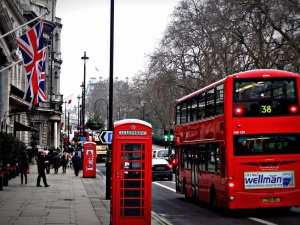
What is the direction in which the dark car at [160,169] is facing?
away from the camera

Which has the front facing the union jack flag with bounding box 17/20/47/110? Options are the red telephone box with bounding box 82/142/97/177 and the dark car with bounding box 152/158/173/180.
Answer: the red telephone box

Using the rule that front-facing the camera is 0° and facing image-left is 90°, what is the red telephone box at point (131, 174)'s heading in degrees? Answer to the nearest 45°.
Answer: approximately 0°

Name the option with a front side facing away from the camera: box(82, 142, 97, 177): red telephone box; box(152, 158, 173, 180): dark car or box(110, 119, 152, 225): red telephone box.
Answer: the dark car

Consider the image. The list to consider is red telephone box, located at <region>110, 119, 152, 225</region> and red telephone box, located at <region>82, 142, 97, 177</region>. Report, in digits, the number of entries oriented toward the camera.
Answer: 2

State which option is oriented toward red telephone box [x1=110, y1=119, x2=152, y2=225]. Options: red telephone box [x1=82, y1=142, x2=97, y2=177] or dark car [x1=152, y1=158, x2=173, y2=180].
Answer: red telephone box [x1=82, y1=142, x2=97, y2=177]

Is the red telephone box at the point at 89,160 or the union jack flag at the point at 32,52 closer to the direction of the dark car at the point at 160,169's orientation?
the red telephone box

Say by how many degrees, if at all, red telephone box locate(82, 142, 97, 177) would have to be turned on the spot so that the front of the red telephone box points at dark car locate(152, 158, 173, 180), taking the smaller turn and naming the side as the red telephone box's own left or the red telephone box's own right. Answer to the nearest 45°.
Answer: approximately 45° to the red telephone box's own left
